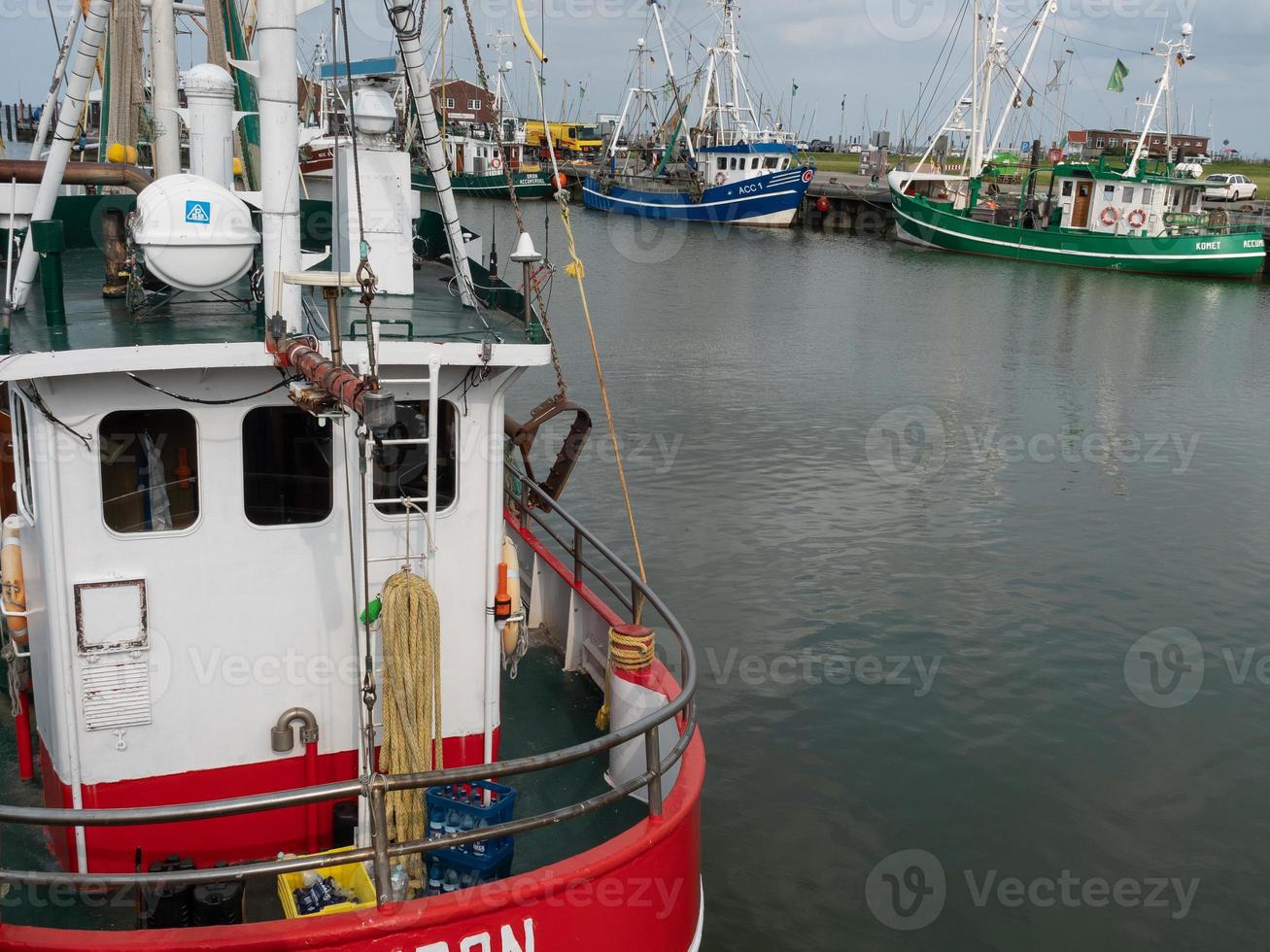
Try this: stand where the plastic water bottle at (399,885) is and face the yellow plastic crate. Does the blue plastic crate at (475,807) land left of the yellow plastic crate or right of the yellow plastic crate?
right

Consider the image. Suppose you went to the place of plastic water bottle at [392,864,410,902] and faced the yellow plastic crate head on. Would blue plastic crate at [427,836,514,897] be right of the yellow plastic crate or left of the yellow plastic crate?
right

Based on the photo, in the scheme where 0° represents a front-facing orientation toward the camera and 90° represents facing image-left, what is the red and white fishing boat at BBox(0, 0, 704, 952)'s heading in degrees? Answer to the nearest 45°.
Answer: approximately 180°
